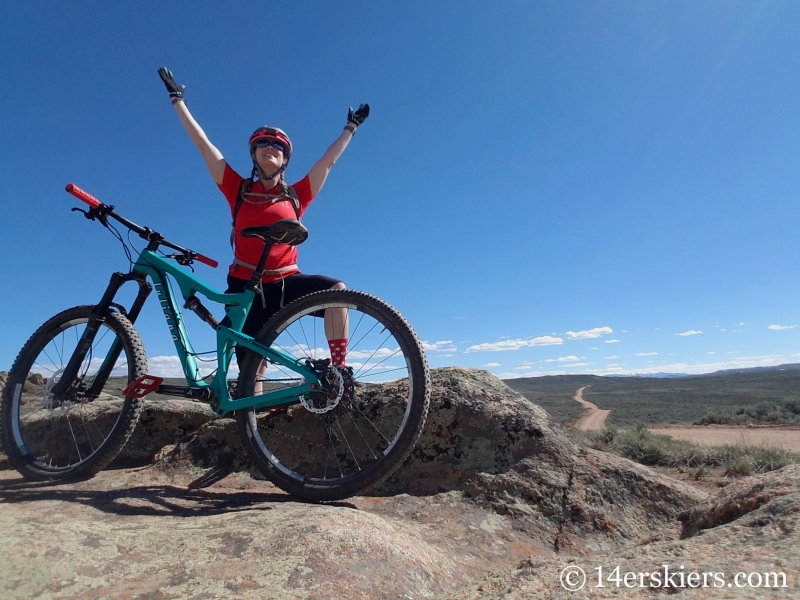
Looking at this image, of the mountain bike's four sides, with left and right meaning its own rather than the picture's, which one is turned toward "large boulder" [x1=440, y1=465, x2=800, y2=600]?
back

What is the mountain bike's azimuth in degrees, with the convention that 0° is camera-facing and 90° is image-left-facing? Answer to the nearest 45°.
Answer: approximately 135°

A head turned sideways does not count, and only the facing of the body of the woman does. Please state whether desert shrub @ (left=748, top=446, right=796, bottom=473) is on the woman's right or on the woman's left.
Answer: on the woman's left

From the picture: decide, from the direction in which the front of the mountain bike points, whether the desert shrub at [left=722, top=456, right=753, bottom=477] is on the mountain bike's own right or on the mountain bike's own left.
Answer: on the mountain bike's own right

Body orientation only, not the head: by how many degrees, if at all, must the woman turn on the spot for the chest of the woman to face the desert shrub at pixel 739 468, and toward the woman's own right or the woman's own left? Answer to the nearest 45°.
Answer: approximately 90° to the woman's own left

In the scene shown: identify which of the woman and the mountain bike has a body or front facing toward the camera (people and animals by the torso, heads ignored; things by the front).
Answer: the woman

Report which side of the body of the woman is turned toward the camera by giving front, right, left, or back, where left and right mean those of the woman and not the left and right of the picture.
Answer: front

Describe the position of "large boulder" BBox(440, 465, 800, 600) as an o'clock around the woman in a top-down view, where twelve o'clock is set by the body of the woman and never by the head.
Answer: The large boulder is roughly at 11 o'clock from the woman.

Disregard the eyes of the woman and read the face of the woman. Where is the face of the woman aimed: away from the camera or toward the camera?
toward the camera

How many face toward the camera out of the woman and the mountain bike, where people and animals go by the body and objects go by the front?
1

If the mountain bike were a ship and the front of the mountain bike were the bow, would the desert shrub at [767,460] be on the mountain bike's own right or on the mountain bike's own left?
on the mountain bike's own right
